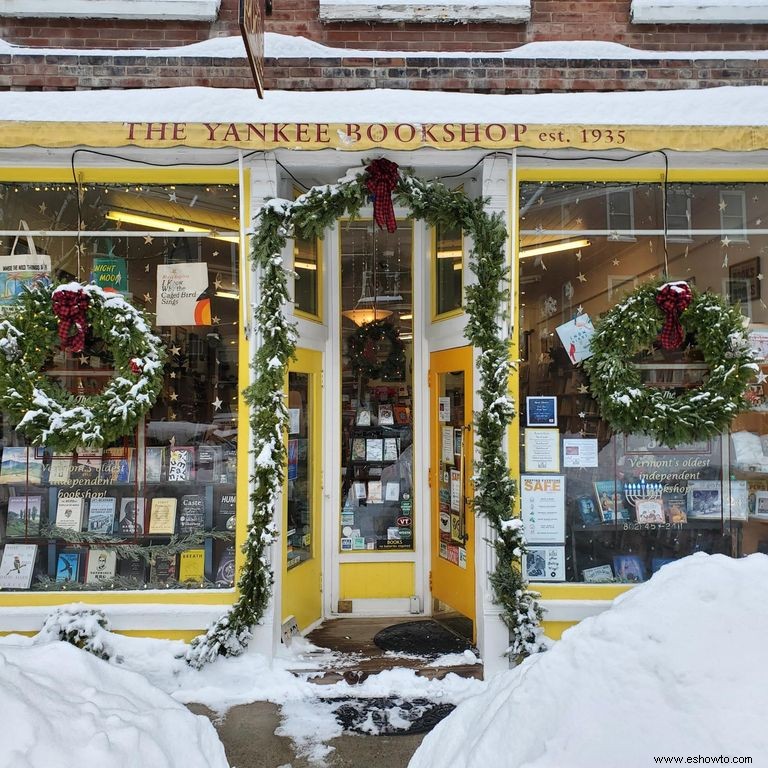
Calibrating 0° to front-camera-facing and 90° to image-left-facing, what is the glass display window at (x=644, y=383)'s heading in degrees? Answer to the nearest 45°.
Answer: approximately 0°

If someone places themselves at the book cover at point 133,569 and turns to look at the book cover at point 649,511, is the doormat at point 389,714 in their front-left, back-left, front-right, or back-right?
front-right

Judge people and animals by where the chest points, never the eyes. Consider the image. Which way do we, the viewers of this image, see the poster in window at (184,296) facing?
facing the viewer

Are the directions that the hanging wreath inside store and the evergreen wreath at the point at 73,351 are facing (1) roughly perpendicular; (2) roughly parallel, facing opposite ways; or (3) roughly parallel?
roughly parallel

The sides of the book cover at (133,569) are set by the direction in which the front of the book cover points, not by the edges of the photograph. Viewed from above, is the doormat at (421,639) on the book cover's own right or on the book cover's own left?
on the book cover's own left

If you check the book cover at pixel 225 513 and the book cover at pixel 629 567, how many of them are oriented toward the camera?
2

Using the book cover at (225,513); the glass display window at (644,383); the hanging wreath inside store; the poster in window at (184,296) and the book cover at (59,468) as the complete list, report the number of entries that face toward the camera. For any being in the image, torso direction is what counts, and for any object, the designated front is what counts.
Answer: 5

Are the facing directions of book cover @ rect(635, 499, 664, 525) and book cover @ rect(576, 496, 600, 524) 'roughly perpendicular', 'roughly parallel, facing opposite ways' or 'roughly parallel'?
roughly parallel

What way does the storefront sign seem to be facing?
toward the camera

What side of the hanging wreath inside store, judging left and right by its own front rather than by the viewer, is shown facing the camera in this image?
front

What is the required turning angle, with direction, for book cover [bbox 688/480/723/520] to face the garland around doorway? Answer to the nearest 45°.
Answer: approximately 45° to its right
